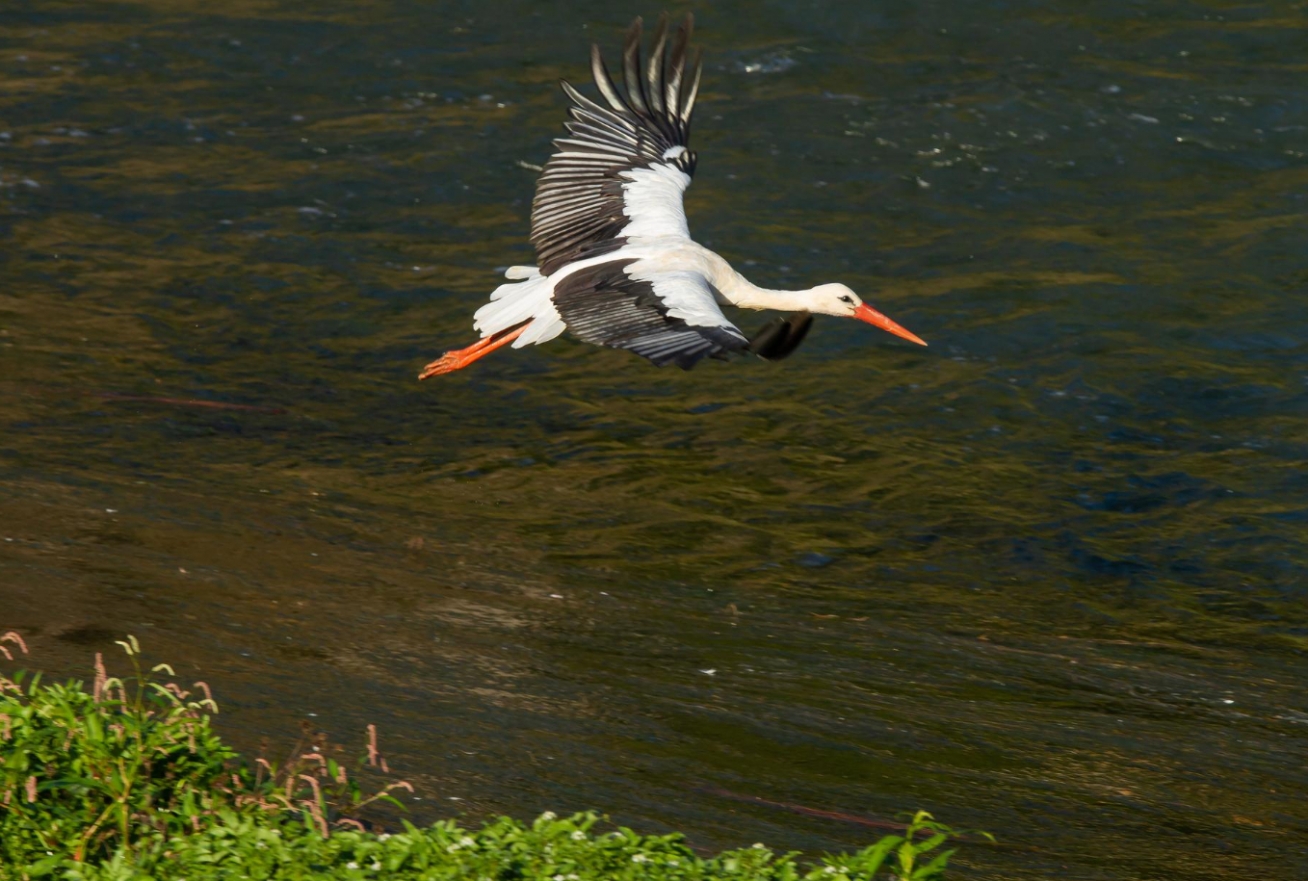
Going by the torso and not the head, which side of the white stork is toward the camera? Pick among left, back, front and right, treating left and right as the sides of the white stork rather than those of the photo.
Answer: right
